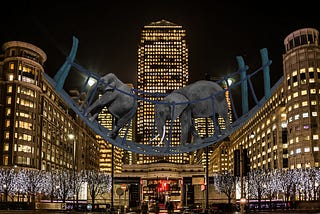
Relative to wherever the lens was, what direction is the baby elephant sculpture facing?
facing to the left of the viewer

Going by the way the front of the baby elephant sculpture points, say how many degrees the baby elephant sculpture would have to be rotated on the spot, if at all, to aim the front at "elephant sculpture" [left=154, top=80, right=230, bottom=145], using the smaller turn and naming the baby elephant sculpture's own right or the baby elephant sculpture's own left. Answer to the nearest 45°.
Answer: approximately 180°
